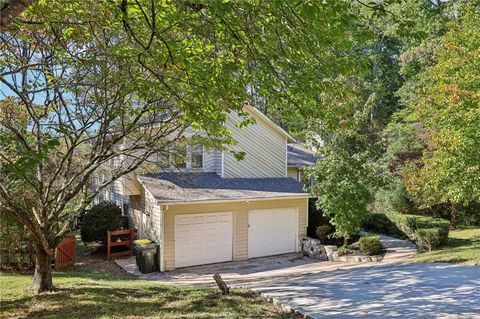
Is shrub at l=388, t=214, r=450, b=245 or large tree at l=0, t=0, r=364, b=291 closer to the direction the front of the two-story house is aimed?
the large tree

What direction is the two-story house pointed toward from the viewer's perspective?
toward the camera

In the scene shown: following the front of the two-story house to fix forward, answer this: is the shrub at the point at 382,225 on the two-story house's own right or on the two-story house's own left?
on the two-story house's own left

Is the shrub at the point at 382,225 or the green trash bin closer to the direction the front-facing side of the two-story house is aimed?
the green trash bin

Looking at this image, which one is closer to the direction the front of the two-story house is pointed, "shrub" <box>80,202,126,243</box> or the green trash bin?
the green trash bin

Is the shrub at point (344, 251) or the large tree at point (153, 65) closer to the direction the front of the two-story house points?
the large tree

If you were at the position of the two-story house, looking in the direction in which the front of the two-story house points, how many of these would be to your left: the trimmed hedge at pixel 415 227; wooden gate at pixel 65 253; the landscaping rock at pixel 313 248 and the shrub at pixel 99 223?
2

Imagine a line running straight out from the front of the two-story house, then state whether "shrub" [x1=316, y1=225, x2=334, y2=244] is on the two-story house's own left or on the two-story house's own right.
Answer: on the two-story house's own left

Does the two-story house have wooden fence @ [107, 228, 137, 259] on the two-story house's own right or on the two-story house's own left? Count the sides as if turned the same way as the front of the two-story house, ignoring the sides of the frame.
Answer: on the two-story house's own right

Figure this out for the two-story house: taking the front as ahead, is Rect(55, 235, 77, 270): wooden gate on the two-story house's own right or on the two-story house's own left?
on the two-story house's own right

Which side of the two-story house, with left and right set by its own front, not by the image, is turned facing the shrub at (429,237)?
left

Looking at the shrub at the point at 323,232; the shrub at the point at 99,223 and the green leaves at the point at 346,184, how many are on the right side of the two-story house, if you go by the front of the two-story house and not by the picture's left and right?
1

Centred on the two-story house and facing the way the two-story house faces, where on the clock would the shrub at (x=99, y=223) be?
The shrub is roughly at 3 o'clock from the two-story house.

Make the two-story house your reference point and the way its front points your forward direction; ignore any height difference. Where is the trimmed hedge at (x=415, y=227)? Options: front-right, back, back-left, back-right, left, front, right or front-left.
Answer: left
